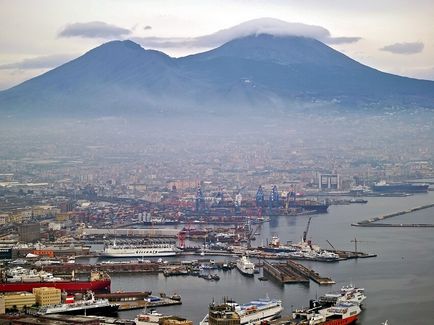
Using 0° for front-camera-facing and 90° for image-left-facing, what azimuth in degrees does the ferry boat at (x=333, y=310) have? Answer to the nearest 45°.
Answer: approximately 225°

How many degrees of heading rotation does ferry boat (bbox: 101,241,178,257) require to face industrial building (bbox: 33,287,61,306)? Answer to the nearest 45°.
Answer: approximately 90° to its left

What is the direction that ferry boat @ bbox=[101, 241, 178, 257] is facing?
to the viewer's left

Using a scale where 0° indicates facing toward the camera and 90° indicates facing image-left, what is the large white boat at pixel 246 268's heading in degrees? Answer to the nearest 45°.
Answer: approximately 315°
